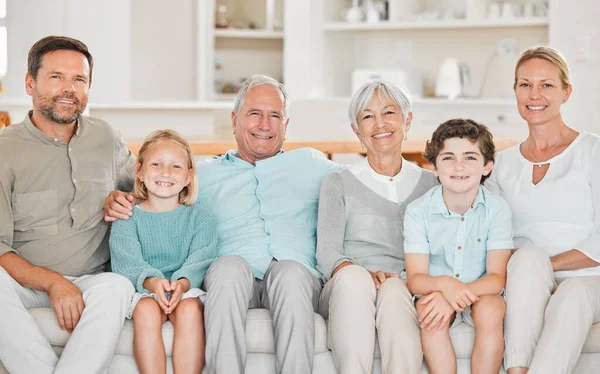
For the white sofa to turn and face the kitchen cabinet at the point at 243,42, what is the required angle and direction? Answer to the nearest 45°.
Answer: approximately 180°

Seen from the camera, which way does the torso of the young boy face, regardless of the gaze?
toward the camera

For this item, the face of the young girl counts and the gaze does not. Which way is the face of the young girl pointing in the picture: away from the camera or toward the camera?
toward the camera

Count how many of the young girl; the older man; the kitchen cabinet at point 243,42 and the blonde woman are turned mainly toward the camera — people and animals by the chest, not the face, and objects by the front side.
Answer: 4

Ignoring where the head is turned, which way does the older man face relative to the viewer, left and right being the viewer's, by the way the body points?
facing the viewer

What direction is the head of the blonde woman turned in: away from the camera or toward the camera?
toward the camera

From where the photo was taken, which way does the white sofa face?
toward the camera

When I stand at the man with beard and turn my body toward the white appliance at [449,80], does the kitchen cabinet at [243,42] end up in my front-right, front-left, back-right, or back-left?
front-left
